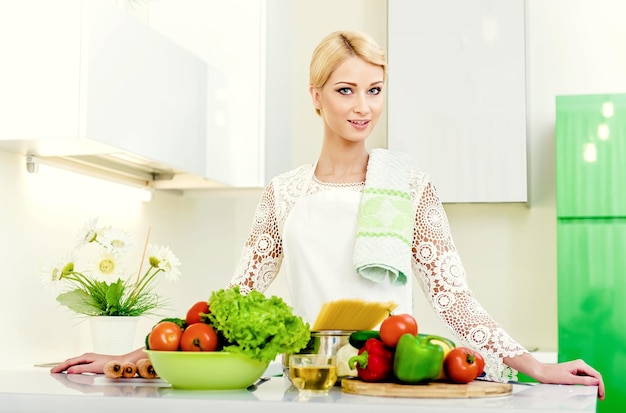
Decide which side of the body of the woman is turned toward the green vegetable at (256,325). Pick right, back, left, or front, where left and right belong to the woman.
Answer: front

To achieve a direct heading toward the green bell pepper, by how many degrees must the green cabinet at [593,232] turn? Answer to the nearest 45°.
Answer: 0° — it already faces it

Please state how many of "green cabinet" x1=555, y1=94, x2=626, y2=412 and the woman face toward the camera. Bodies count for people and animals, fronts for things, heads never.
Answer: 2

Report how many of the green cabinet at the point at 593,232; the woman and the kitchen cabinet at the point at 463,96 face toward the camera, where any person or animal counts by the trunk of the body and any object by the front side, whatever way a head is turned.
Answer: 3

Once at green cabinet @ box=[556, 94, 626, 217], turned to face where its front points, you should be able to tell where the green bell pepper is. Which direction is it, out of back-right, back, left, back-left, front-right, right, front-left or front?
front

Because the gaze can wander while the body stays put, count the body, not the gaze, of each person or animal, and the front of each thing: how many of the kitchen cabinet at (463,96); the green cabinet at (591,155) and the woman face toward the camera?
3

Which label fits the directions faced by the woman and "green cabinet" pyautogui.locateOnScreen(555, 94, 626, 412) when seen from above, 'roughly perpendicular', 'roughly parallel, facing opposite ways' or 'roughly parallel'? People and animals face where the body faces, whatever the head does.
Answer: roughly parallel

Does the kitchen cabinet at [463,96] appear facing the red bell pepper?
yes

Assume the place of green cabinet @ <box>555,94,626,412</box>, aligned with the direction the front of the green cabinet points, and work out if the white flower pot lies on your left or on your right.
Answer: on your right

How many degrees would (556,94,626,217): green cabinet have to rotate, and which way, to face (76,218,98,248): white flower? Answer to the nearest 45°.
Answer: approximately 45° to its right

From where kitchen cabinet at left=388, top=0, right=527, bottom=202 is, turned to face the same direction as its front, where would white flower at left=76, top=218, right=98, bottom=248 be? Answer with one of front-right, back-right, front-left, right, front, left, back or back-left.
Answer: front-right

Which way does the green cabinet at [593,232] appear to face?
toward the camera

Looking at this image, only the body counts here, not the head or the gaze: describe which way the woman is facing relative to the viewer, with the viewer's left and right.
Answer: facing the viewer

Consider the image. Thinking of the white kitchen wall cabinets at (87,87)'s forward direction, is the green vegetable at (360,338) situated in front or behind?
in front

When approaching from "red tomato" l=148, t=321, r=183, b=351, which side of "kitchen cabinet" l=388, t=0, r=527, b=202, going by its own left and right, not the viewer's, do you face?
front

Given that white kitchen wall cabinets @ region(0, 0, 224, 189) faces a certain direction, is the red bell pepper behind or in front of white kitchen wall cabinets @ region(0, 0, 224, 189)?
in front

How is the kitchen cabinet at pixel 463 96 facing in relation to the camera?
toward the camera

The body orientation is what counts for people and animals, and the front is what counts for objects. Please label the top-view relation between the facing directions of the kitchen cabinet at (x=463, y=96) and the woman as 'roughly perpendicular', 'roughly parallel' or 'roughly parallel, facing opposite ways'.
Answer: roughly parallel
